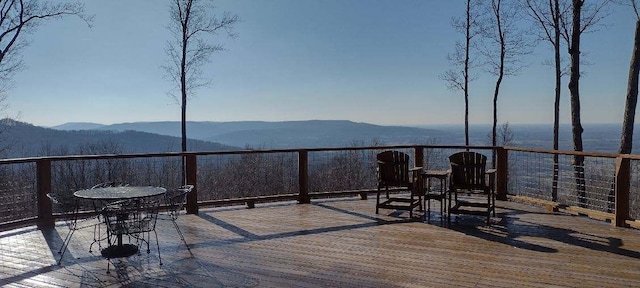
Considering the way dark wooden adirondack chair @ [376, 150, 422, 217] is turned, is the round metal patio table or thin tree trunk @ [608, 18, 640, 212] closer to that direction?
the thin tree trunk

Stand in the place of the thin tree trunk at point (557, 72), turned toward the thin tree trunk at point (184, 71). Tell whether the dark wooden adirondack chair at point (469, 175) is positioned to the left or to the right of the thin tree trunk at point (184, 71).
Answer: left

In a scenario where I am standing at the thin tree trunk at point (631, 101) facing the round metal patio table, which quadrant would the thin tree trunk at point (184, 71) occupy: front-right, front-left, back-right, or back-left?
front-right

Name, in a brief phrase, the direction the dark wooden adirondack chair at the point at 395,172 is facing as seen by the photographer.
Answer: facing away from the viewer and to the right of the viewer

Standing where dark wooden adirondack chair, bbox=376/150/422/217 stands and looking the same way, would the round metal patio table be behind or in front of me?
behind

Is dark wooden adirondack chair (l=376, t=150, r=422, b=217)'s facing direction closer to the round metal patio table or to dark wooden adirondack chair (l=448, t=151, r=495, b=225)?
the dark wooden adirondack chair

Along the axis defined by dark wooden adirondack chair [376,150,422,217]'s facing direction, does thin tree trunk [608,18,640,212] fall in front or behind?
in front

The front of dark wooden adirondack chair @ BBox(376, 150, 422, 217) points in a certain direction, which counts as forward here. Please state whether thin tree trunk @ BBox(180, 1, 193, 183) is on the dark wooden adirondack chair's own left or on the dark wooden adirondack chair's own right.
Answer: on the dark wooden adirondack chair's own left

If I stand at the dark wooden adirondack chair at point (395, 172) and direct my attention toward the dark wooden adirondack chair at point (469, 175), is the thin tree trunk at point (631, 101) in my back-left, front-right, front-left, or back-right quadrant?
front-left

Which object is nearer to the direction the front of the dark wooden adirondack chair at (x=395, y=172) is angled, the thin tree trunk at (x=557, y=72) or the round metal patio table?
the thin tree trunk
